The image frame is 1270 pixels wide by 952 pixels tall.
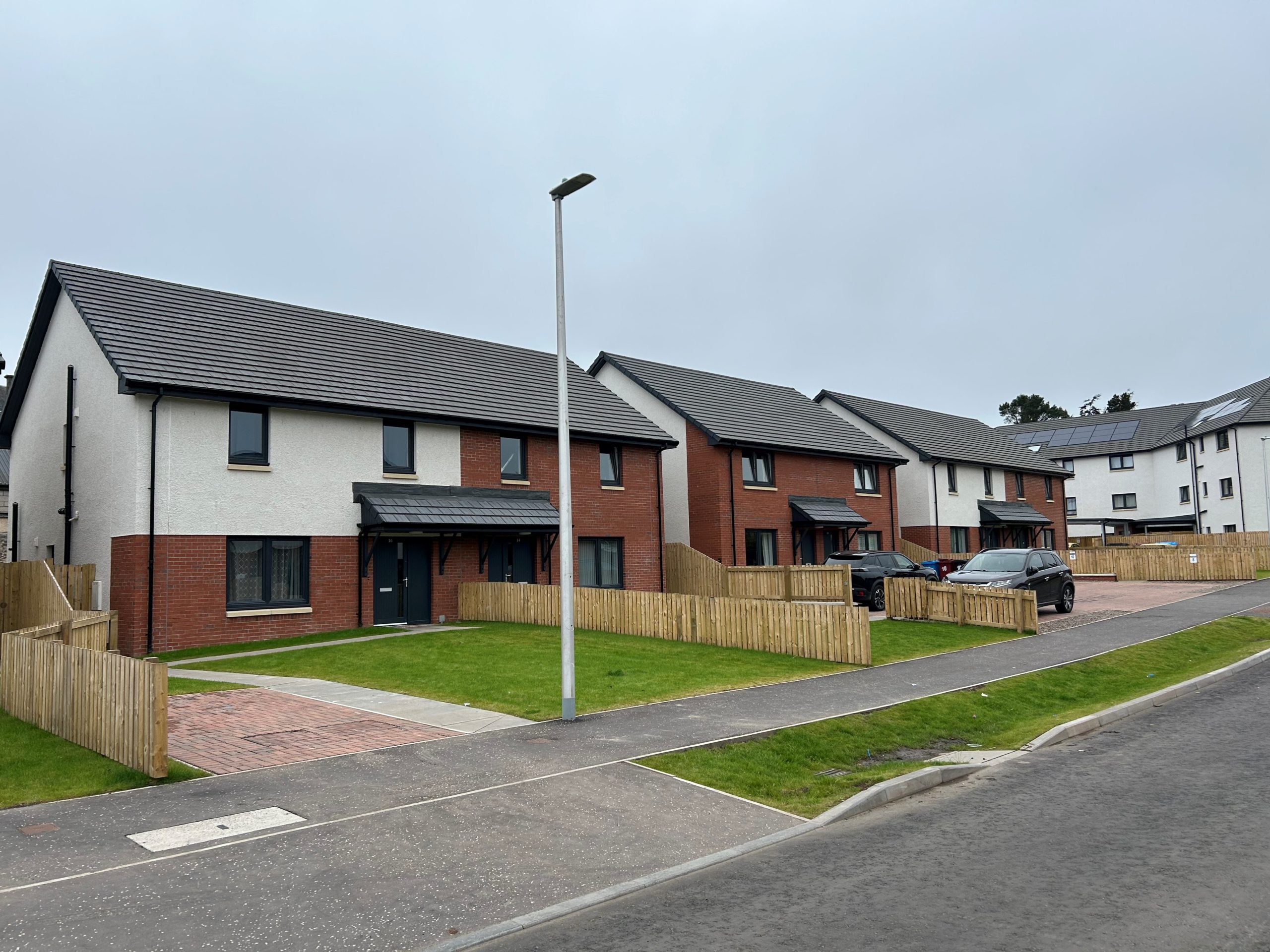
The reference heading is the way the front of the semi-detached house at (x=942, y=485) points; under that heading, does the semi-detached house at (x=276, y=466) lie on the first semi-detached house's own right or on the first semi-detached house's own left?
on the first semi-detached house's own right

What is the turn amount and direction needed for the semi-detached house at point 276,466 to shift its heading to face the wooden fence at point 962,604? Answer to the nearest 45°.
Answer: approximately 45° to its left

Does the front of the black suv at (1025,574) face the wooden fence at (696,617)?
yes

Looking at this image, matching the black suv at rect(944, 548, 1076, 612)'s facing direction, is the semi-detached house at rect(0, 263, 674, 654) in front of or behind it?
in front

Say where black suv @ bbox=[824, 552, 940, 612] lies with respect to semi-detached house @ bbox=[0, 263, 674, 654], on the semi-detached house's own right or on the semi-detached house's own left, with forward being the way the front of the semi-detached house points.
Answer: on the semi-detached house's own left

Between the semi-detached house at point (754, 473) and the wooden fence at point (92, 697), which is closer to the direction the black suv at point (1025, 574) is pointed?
the wooden fence

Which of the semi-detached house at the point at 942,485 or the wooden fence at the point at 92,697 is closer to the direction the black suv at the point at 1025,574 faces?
the wooden fence

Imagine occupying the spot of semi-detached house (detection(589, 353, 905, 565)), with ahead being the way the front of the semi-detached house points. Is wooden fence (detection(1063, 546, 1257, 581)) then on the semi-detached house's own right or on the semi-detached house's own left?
on the semi-detached house's own left

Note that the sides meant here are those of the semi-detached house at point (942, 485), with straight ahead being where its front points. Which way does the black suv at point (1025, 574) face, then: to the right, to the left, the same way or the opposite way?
to the right

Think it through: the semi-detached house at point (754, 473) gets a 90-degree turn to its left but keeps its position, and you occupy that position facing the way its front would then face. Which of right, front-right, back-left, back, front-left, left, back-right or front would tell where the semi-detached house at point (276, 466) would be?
back

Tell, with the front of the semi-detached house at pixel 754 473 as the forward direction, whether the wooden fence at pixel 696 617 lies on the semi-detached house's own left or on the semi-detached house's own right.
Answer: on the semi-detached house's own right

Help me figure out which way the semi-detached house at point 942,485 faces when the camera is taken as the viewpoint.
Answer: facing the viewer and to the right of the viewer
